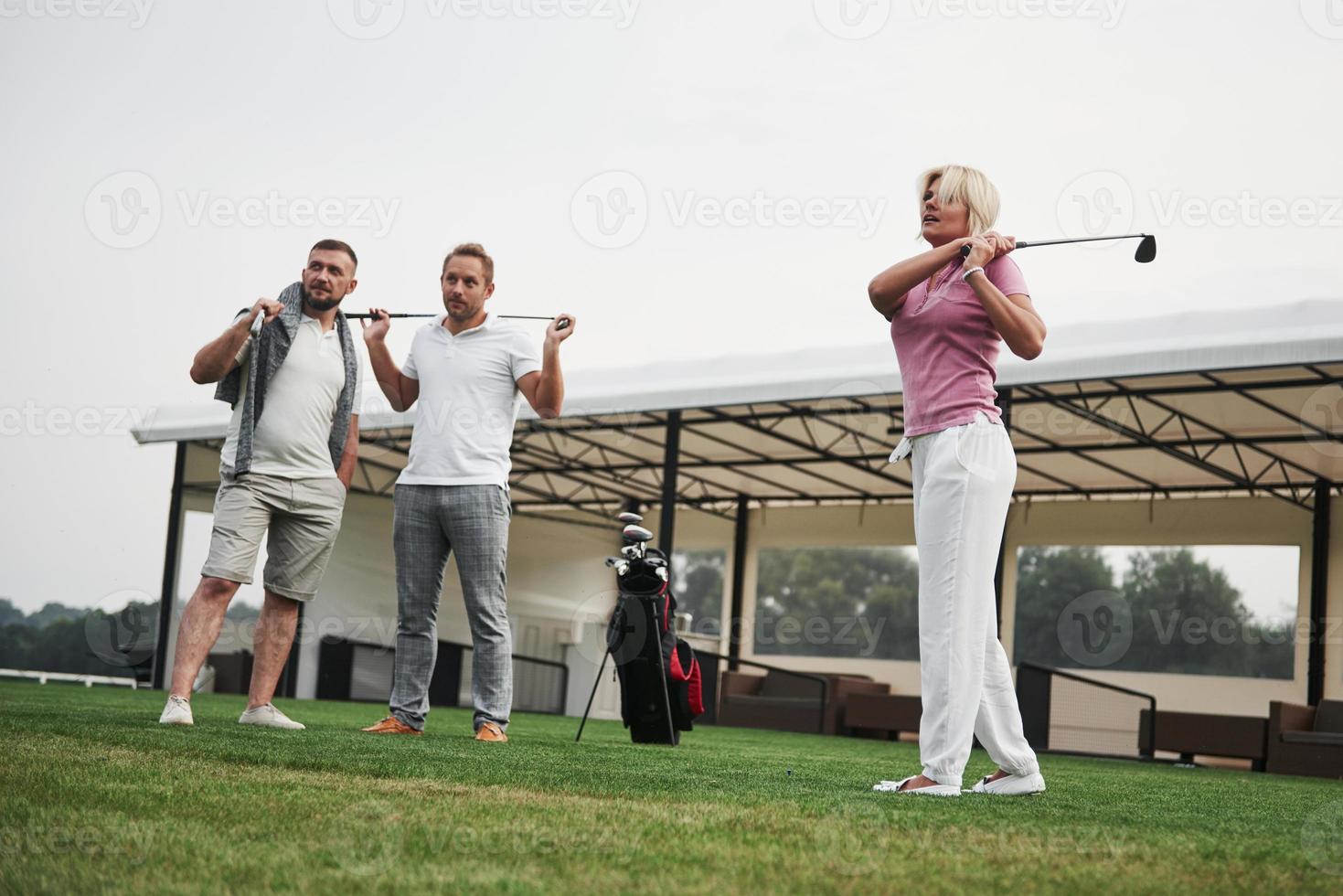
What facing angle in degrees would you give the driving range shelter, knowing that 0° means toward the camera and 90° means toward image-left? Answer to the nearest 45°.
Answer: approximately 45°

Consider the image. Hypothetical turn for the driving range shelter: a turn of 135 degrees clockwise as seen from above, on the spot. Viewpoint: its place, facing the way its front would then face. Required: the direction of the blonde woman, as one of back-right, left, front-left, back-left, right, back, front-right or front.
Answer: back
